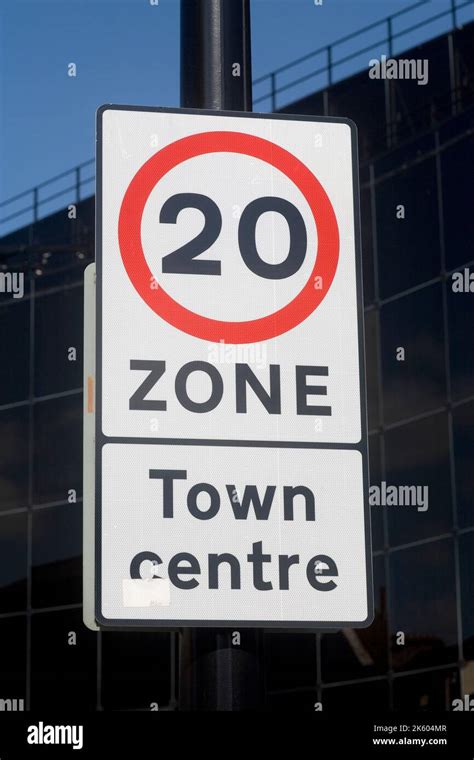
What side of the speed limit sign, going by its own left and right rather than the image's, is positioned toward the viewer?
front
